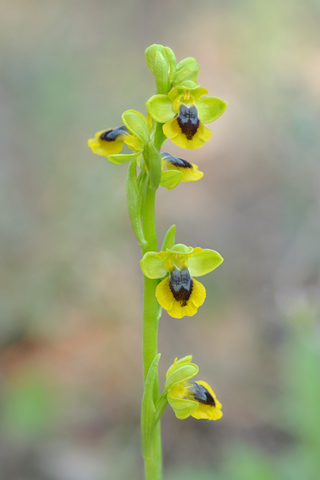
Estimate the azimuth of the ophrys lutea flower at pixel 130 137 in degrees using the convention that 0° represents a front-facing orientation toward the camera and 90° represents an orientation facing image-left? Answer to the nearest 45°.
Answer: approximately 90°
